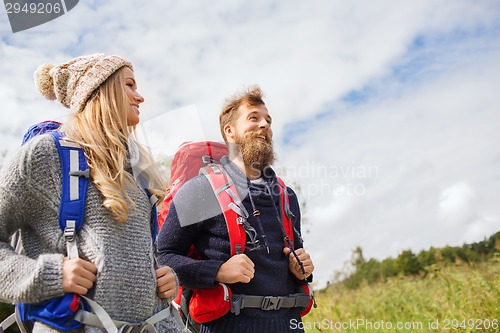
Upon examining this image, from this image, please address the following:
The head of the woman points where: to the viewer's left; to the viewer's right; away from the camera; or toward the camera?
to the viewer's right

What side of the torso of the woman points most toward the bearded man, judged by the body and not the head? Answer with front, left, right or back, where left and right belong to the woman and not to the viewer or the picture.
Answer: left

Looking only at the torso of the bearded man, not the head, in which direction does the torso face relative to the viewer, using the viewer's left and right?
facing the viewer and to the right of the viewer

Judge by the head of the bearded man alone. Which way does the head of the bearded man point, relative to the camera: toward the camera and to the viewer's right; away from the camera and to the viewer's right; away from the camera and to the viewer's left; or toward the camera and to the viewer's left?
toward the camera and to the viewer's right

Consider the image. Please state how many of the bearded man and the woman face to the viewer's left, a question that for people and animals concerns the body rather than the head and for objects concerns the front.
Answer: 0

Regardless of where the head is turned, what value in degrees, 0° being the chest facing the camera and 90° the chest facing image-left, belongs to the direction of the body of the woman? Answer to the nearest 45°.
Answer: approximately 315°

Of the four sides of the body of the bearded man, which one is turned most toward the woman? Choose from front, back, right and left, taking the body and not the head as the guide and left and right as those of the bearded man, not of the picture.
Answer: right
